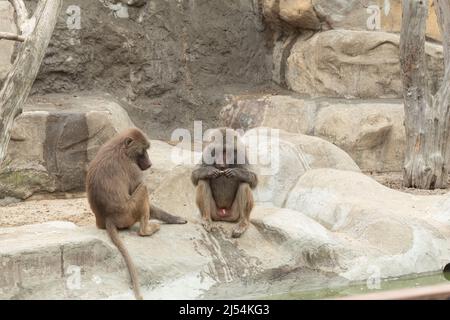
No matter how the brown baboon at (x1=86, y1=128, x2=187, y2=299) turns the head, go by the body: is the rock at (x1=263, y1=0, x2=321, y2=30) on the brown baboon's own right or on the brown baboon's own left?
on the brown baboon's own left

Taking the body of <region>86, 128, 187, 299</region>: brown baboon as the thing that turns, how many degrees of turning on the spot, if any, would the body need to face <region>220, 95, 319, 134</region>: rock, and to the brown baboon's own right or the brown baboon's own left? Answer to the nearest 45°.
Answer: approximately 45° to the brown baboon's own left

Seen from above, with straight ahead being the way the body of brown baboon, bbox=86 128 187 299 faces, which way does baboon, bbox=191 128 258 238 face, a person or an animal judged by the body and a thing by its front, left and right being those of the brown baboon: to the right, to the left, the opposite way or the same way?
to the right

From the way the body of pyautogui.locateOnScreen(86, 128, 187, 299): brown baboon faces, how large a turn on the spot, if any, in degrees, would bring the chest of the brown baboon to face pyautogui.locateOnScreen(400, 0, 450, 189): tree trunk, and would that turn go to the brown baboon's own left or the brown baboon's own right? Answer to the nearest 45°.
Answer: approximately 45° to the brown baboon's own left

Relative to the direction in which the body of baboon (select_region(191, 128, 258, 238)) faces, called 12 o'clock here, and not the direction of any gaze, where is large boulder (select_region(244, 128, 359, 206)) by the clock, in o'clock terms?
The large boulder is roughly at 7 o'clock from the baboon.

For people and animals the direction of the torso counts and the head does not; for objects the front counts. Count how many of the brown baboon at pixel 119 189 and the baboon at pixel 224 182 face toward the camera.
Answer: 1

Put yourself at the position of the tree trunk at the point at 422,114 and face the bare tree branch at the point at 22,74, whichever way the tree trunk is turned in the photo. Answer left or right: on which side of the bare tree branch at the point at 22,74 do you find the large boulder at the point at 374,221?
left

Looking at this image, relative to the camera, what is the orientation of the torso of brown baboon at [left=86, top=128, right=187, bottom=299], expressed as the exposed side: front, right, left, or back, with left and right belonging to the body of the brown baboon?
right

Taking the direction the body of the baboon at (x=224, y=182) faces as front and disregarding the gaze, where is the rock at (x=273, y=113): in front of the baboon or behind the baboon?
behind

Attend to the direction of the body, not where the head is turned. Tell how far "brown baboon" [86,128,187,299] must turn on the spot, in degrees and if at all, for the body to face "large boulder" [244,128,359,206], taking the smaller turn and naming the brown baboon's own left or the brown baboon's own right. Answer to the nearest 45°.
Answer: approximately 45° to the brown baboon's own left
